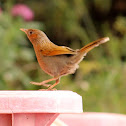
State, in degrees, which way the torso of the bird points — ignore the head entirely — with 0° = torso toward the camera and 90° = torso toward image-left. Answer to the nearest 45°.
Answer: approximately 90°
